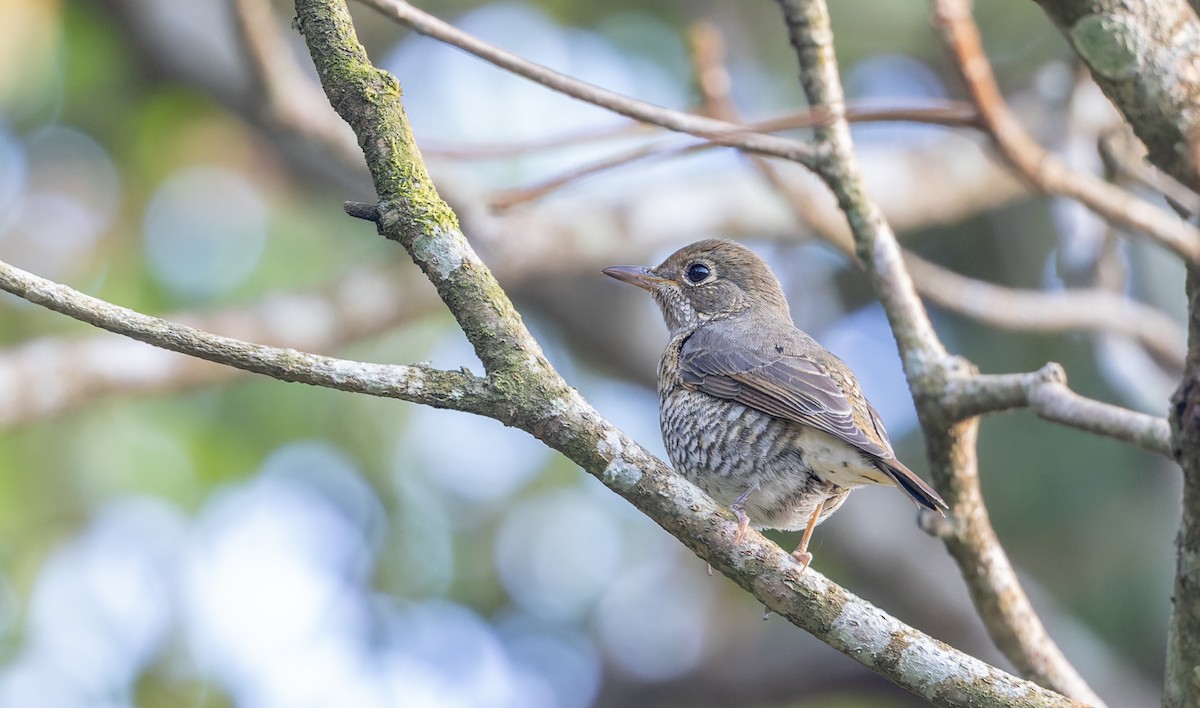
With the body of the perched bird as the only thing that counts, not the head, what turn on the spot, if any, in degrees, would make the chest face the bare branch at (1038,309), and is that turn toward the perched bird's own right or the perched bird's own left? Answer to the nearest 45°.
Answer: approximately 135° to the perched bird's own right

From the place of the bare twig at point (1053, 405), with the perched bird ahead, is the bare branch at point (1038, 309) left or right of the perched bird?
right

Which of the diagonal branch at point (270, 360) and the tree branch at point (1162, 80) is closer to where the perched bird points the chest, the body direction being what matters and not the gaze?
the diagonal branch

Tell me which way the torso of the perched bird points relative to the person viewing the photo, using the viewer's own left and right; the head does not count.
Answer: facing to the left of the viewer

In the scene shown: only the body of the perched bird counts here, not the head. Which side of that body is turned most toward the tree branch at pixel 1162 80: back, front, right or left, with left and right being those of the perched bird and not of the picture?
back
